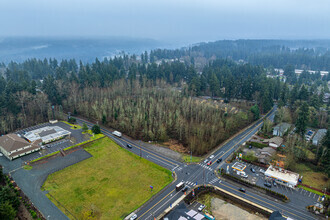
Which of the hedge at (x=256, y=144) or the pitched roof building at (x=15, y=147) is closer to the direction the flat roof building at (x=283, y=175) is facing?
the pitched roof building

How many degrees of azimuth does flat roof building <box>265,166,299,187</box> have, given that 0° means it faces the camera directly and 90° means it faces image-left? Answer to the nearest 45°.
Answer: approximately 45°

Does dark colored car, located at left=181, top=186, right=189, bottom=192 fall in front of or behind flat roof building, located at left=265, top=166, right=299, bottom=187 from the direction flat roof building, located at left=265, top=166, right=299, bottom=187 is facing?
in front

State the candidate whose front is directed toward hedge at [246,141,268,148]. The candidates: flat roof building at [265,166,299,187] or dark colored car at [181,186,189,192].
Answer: the dark colored car

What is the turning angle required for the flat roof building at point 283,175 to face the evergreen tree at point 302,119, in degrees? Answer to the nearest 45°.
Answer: approximately 135° to its right

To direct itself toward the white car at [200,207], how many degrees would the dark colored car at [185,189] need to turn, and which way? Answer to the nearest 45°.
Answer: approximately 90° to its right

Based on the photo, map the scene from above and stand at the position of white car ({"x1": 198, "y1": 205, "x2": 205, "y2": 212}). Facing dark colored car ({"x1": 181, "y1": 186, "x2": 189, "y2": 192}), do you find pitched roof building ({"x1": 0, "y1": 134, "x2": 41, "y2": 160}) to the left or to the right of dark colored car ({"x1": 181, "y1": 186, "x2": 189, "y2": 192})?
left

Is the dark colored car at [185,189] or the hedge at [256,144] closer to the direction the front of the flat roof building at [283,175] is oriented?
the dark colored car

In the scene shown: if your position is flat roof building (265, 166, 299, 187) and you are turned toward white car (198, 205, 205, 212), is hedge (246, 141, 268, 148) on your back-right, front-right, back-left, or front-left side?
back-right

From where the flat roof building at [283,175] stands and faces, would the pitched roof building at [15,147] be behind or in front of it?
in front

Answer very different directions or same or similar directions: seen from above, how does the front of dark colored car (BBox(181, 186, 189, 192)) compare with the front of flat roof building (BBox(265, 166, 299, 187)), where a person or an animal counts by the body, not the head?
very different directions

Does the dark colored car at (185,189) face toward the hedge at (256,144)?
yes
